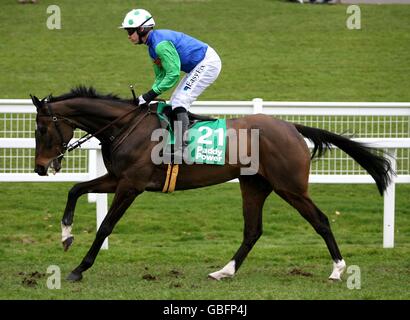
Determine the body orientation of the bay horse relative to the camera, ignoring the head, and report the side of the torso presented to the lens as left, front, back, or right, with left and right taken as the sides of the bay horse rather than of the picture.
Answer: left

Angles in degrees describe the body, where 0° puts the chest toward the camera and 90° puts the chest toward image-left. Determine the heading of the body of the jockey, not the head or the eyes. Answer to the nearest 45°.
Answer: approximately 90°
